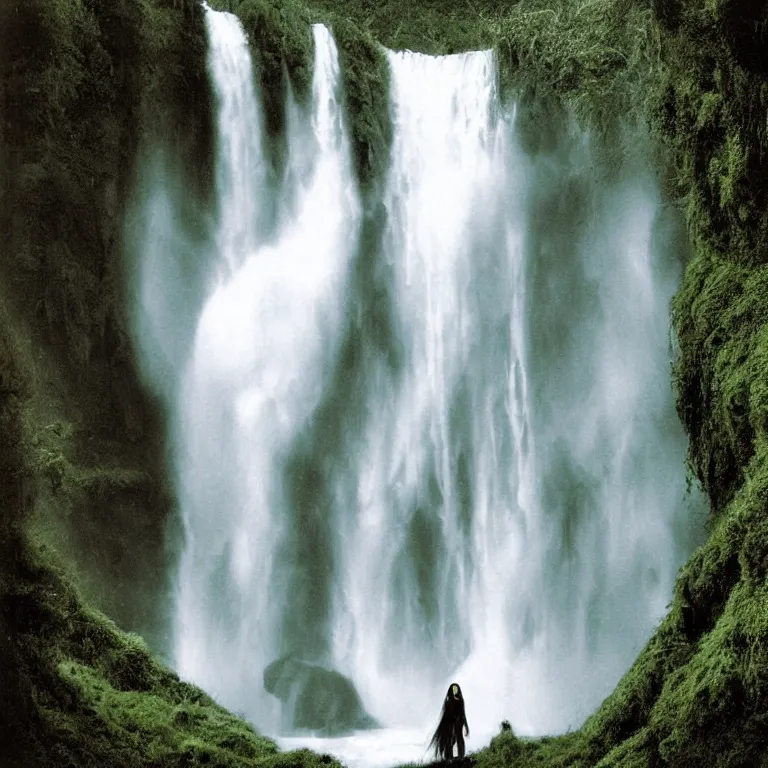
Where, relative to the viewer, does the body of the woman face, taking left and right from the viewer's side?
facing the viewer and to the right of the viewer

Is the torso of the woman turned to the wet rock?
no
